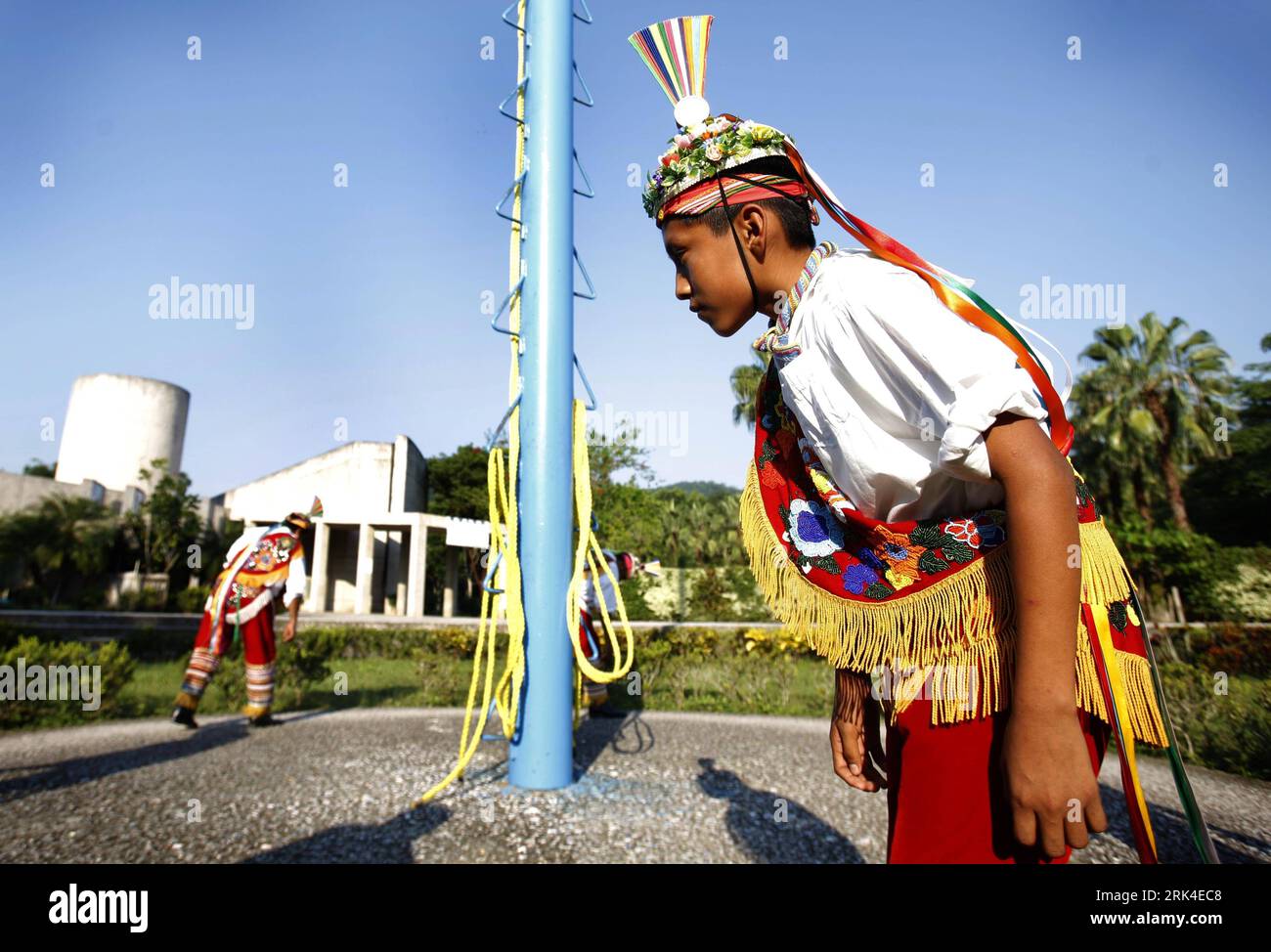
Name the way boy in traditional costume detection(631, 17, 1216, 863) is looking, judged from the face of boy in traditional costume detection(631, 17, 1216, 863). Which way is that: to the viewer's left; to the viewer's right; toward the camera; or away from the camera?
to the viewer's left

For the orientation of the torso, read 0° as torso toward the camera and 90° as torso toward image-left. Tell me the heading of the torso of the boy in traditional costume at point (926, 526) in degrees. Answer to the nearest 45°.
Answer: approximately 90°

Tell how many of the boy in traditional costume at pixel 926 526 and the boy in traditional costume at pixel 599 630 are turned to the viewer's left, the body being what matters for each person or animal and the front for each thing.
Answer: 1

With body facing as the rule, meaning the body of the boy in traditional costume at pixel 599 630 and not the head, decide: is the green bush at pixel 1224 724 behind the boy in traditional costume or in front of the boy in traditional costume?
in front

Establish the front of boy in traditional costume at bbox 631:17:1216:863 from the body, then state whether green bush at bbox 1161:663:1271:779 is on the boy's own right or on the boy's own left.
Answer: on the boy's own right
